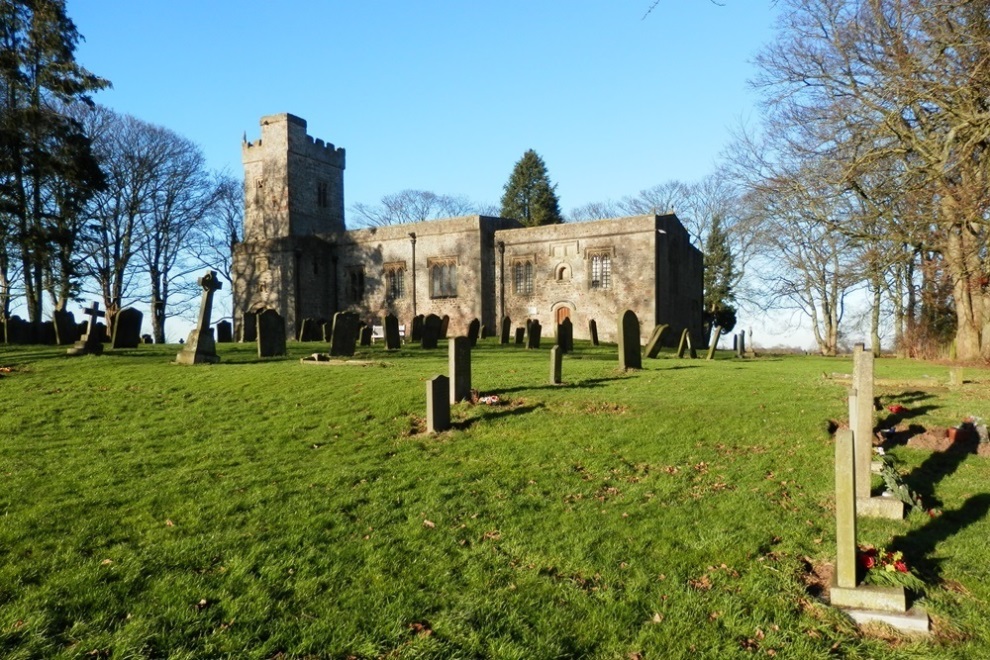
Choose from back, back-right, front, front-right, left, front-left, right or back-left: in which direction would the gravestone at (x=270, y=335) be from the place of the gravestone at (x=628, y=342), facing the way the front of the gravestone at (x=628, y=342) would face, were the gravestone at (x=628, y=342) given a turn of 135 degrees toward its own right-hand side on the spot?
front

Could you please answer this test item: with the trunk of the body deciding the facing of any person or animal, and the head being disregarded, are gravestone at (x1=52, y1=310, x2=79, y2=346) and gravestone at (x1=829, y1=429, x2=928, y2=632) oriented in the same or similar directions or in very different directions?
same or similar directions

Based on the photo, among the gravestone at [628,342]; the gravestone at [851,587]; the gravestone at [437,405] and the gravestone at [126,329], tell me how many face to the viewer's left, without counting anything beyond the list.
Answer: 0

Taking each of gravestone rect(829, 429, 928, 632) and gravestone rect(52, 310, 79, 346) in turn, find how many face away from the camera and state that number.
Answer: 0

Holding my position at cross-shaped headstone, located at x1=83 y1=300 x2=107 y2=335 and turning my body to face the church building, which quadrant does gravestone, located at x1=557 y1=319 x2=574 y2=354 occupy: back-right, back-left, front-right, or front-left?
front-right

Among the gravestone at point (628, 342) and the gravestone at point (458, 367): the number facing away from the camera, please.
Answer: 0

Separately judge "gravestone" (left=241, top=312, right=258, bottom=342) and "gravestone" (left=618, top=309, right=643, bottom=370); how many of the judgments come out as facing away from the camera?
0

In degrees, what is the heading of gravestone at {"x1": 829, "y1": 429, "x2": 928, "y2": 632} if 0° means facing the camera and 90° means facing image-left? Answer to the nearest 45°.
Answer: approximately 270°

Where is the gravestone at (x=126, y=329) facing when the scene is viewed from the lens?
facing the viewer and to the right of the viewer

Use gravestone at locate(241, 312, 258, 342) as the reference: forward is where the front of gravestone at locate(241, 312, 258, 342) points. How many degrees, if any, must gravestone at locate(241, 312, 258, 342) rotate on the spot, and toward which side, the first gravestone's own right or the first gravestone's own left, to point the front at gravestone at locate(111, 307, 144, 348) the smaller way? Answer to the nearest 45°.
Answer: approximately 90° to the first gravestone's own right

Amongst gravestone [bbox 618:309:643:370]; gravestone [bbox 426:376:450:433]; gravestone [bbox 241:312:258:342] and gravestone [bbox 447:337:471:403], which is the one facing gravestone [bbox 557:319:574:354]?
gravestone [bbox 241:312:258:342]

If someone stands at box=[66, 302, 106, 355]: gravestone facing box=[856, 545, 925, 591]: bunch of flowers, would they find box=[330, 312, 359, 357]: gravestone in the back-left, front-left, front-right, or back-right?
front-left

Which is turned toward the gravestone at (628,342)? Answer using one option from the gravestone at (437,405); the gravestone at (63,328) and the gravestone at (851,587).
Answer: the gravestone at (63,328)

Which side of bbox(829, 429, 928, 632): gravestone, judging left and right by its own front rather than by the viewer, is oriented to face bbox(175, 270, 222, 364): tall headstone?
back

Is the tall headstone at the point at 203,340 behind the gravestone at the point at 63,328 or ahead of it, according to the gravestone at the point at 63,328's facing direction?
ahead

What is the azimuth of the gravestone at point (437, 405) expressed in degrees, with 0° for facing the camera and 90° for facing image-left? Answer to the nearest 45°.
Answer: approximately 315°

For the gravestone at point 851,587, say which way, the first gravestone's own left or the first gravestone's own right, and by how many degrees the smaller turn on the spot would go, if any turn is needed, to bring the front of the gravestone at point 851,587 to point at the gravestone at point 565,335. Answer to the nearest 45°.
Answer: approximately 135° to the first gravestone's own left
